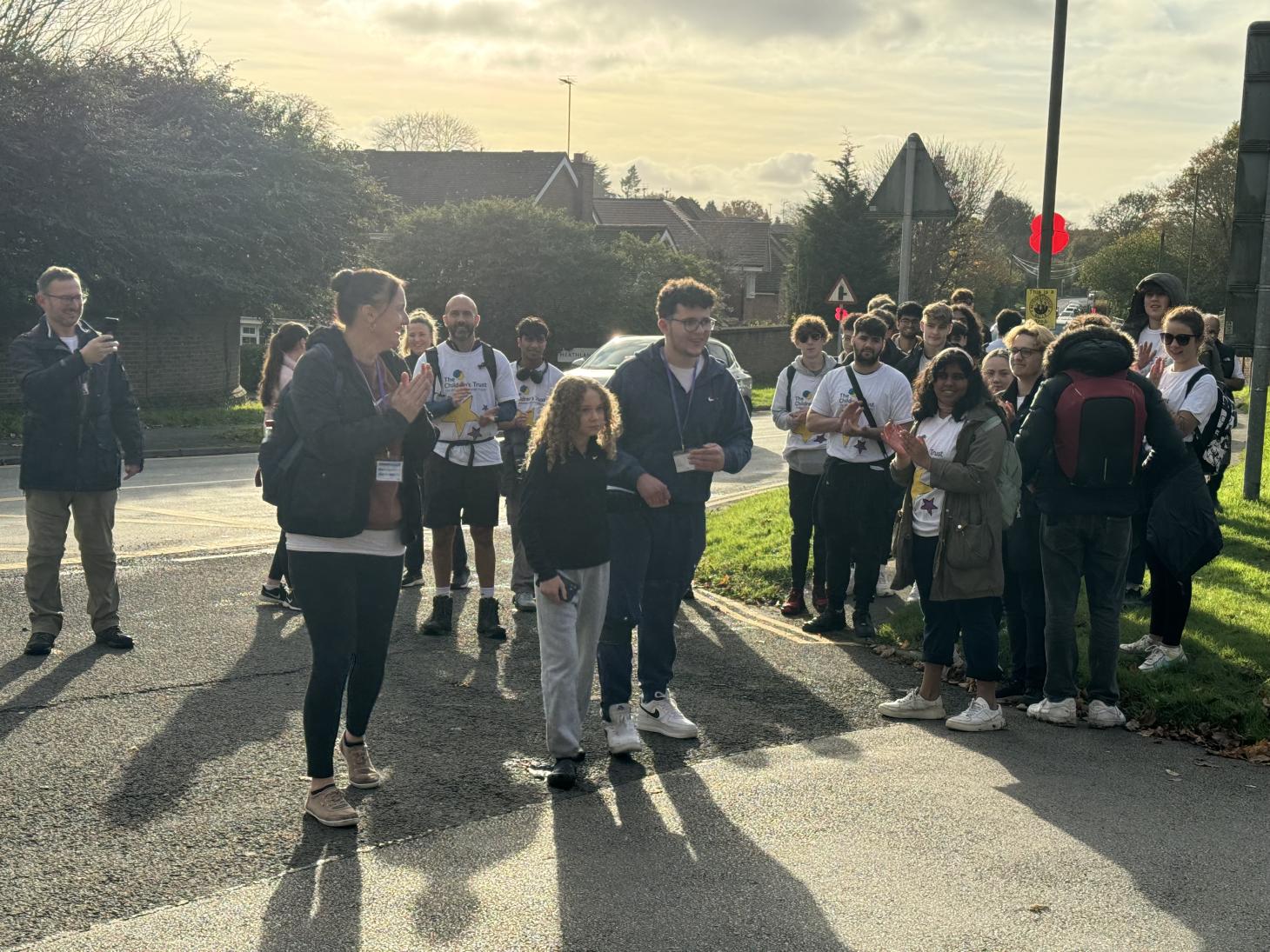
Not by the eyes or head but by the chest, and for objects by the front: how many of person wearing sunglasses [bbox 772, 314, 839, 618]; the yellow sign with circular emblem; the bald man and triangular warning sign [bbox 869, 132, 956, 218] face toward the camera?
3

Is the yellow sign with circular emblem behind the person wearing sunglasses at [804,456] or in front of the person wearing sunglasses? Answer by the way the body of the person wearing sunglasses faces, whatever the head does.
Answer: behind

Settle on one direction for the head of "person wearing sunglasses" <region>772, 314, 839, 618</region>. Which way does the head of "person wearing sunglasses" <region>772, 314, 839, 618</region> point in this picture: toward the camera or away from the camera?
toward the camera

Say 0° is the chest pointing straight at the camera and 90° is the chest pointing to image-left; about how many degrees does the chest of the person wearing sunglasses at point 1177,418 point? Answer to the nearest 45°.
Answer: approximately 45°

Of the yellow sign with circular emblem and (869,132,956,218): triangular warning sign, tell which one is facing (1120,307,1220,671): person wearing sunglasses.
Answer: the yellow sign with circular emblem

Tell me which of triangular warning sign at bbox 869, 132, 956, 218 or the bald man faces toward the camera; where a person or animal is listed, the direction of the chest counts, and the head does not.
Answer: the bald man

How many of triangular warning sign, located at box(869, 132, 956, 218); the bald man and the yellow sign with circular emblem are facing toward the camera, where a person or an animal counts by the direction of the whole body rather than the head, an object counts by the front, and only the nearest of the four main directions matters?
2

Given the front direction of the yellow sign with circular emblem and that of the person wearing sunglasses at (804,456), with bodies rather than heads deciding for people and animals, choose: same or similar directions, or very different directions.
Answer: same or similar directions

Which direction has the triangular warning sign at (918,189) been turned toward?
away from the camera

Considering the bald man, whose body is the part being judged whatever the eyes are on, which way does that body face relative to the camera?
toward the camera

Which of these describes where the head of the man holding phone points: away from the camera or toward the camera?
toward the camera

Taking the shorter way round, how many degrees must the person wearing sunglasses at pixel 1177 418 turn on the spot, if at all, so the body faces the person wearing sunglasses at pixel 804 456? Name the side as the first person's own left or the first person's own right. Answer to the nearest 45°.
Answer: approximately 45° to the first person's own right

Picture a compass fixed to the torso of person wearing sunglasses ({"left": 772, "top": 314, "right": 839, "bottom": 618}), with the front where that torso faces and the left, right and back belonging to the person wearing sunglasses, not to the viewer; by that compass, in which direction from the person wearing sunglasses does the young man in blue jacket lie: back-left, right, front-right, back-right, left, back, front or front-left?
front

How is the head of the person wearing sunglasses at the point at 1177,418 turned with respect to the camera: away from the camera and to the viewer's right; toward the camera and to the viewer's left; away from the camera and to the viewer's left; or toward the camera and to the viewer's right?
toward the camera and to the viewer's left

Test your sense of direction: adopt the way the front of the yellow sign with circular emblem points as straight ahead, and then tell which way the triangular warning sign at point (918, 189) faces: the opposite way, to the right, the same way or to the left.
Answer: the opposite way

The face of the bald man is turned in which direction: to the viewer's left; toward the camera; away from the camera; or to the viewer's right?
toward the camera

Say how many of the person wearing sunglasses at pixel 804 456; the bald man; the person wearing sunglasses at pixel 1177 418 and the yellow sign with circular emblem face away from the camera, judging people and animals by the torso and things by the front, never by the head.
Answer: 0

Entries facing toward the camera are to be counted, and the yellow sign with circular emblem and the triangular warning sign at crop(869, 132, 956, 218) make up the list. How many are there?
1

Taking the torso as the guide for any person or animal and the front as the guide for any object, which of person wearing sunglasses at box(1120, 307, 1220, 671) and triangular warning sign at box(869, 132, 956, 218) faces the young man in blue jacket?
the person wearing sunglasses

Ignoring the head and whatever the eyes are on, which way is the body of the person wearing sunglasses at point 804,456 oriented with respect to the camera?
toward the camera

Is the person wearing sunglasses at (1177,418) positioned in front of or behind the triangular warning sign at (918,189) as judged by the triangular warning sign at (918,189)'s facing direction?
behind
